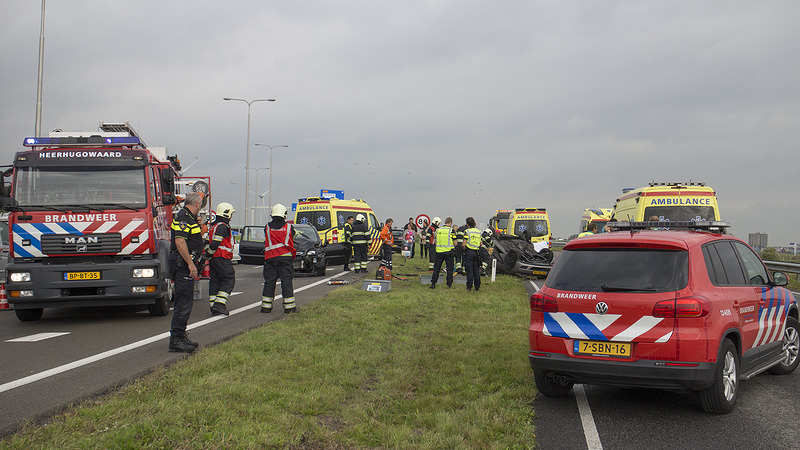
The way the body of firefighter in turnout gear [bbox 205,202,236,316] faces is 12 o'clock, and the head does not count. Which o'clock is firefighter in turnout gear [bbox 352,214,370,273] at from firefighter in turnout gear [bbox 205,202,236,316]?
firefighter in turnout gear [bbox 352,214,370,273] is roughly at 10 o'clock from firefighter in turnout gear [bbox 205,202,236,316].

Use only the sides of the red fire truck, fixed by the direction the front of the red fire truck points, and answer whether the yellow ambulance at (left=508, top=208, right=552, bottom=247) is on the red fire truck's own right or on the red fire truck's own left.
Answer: on the red fire truck's own left

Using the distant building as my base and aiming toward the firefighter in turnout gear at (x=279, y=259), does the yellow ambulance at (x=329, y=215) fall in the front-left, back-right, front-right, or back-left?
front-right

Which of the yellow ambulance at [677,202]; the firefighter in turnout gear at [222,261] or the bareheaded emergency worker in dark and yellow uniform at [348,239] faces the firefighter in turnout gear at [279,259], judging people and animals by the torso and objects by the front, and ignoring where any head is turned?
the firefighter in turnout gear at [222,261]

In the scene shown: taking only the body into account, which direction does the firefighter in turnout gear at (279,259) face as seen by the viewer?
away from the camera

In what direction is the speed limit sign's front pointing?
toward the camera

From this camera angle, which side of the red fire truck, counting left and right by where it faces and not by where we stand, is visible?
front

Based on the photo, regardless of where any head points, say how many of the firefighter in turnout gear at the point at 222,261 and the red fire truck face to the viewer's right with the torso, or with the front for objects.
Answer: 1

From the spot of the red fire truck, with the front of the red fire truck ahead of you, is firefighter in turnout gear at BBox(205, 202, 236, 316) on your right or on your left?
on your left
